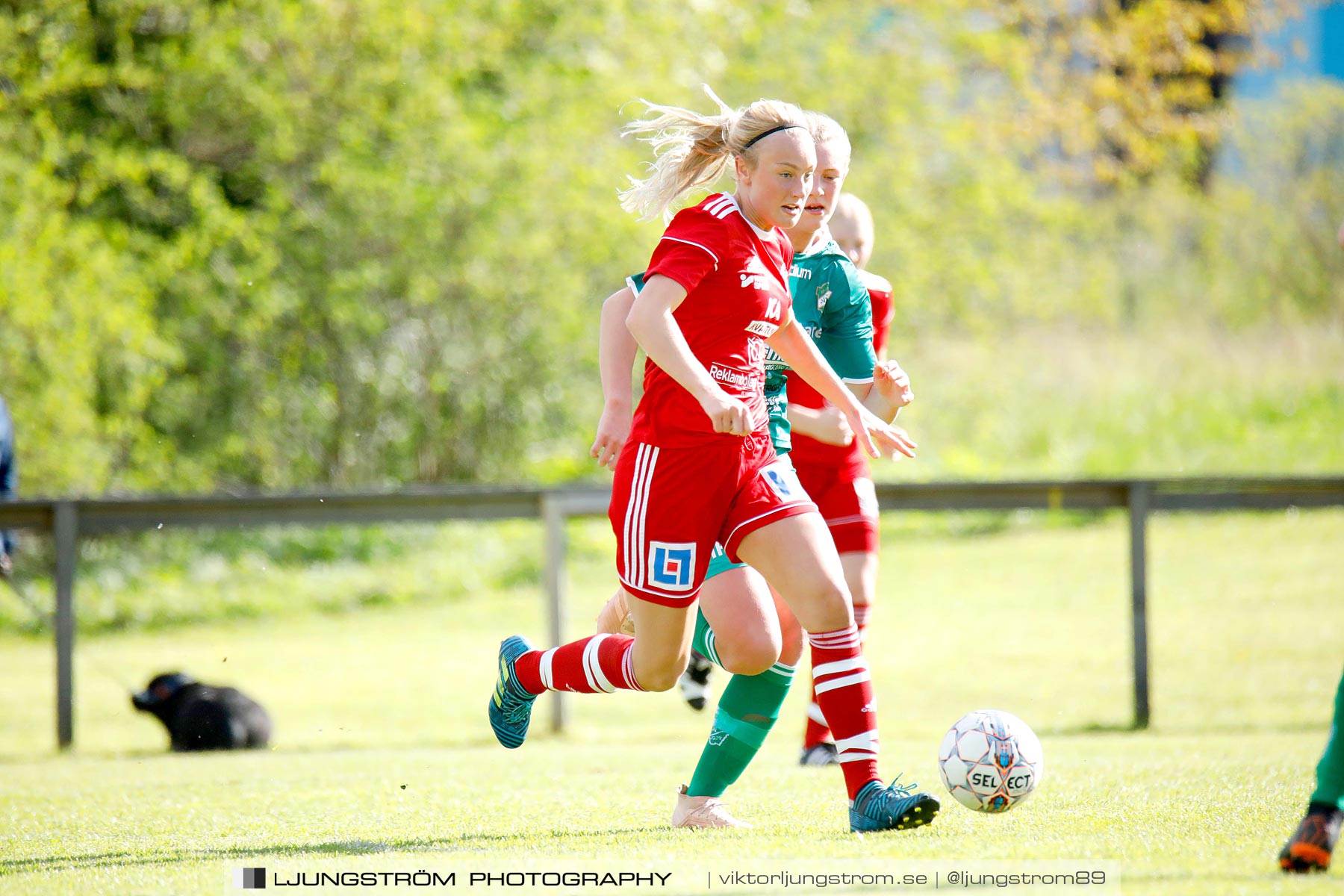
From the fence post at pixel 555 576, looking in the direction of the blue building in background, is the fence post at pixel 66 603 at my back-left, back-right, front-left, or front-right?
back-left

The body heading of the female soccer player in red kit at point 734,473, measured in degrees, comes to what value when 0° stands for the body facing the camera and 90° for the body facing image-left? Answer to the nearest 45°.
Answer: approximately 315°

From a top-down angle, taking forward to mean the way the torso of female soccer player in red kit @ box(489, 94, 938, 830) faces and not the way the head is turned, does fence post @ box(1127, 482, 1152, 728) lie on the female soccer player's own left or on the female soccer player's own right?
on the female soccer player's own left

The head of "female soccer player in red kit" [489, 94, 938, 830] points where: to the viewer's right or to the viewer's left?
to the viewer's right

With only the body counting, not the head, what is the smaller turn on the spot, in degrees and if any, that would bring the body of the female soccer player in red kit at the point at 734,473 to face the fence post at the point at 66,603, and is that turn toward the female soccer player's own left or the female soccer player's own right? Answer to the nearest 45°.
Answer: approximately 180°

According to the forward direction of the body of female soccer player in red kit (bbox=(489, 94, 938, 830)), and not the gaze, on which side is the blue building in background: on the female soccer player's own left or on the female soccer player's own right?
on the female soccer player's own left

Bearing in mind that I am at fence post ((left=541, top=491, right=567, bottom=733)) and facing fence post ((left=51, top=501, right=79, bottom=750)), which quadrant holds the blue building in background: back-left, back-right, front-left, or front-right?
back-right

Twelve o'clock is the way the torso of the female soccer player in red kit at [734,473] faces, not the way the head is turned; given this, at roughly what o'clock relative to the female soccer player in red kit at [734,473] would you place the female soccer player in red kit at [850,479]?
the female soccer player in red kit at [850,479] is roughly at 8 o'clock from the female soccer player in red kit at [734,473].
